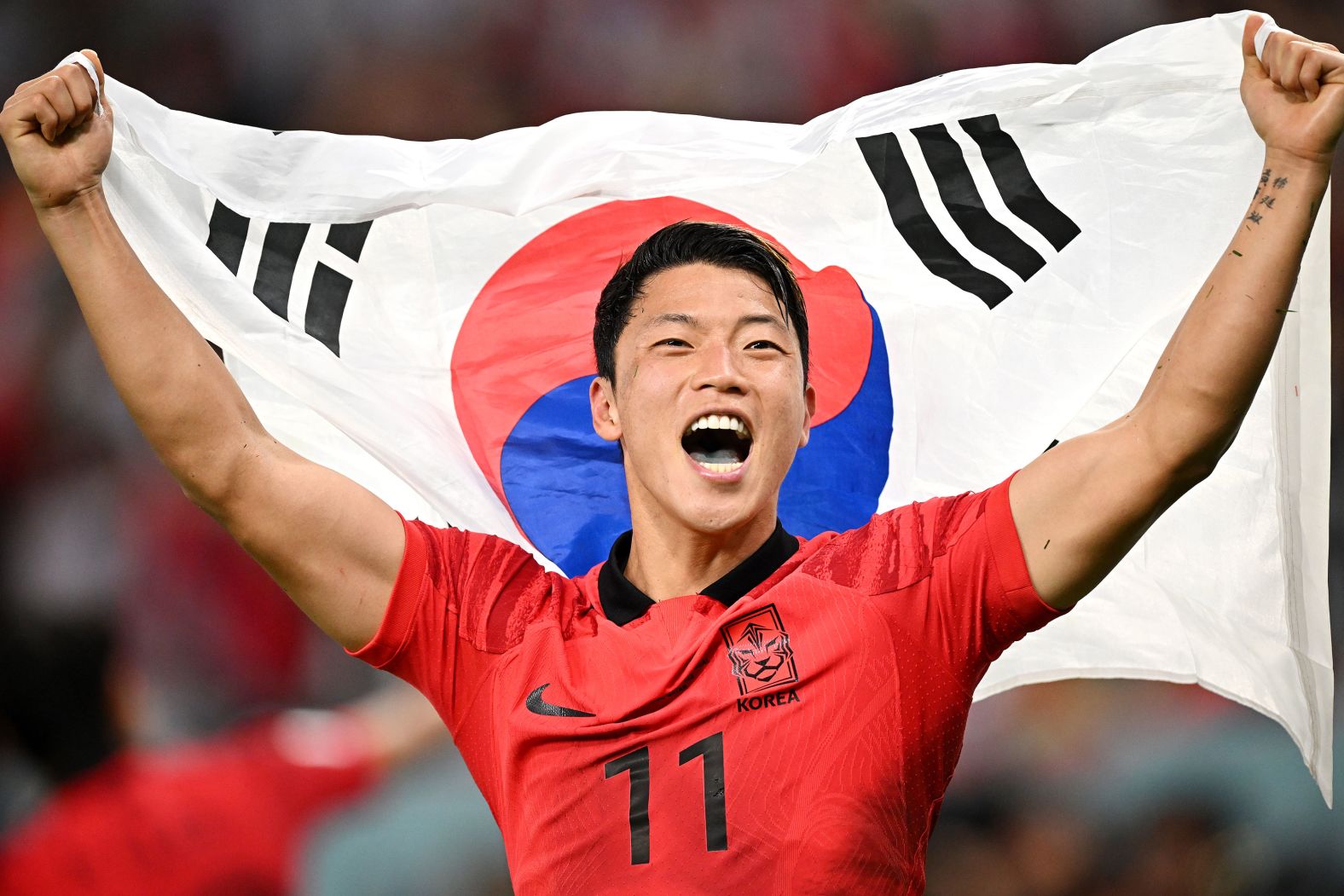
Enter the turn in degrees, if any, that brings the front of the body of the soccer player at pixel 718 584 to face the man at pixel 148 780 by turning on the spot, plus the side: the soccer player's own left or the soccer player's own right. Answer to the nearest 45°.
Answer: approximately 135° to the soccer player's own right

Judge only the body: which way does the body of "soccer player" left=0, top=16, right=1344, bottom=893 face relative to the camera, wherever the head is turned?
toward the camera

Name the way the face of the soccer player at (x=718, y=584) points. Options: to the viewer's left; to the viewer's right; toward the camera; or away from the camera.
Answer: toward the camera
